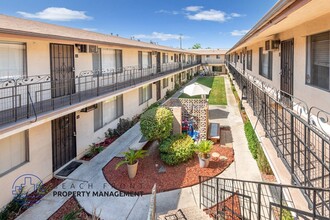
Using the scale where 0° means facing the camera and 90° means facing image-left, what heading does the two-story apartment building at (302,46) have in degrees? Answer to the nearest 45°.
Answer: approximately 45°
